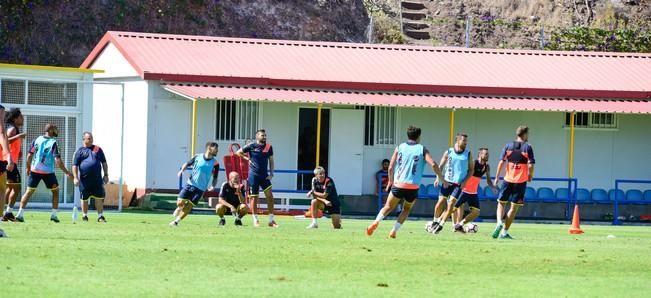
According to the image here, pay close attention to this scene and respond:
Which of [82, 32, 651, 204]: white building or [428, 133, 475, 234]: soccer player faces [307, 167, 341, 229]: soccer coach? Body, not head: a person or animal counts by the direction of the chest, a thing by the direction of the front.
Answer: the white building

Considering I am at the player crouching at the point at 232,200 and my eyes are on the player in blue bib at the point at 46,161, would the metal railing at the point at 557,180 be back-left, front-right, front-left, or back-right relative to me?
back-right

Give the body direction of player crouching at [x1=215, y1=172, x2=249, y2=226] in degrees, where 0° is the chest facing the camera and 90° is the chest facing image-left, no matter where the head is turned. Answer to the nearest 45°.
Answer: approximately 0°

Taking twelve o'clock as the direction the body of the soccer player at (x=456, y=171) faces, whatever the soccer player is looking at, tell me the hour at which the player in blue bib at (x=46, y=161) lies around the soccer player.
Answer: The player in blue bib is roughly at 4 o'clock from the soccer player.

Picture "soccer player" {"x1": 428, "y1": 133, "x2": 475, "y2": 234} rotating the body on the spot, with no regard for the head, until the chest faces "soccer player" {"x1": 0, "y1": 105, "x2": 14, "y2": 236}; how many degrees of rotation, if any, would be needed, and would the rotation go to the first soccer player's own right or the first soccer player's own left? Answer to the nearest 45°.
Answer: approximately 90° to the first soccer player's own right
